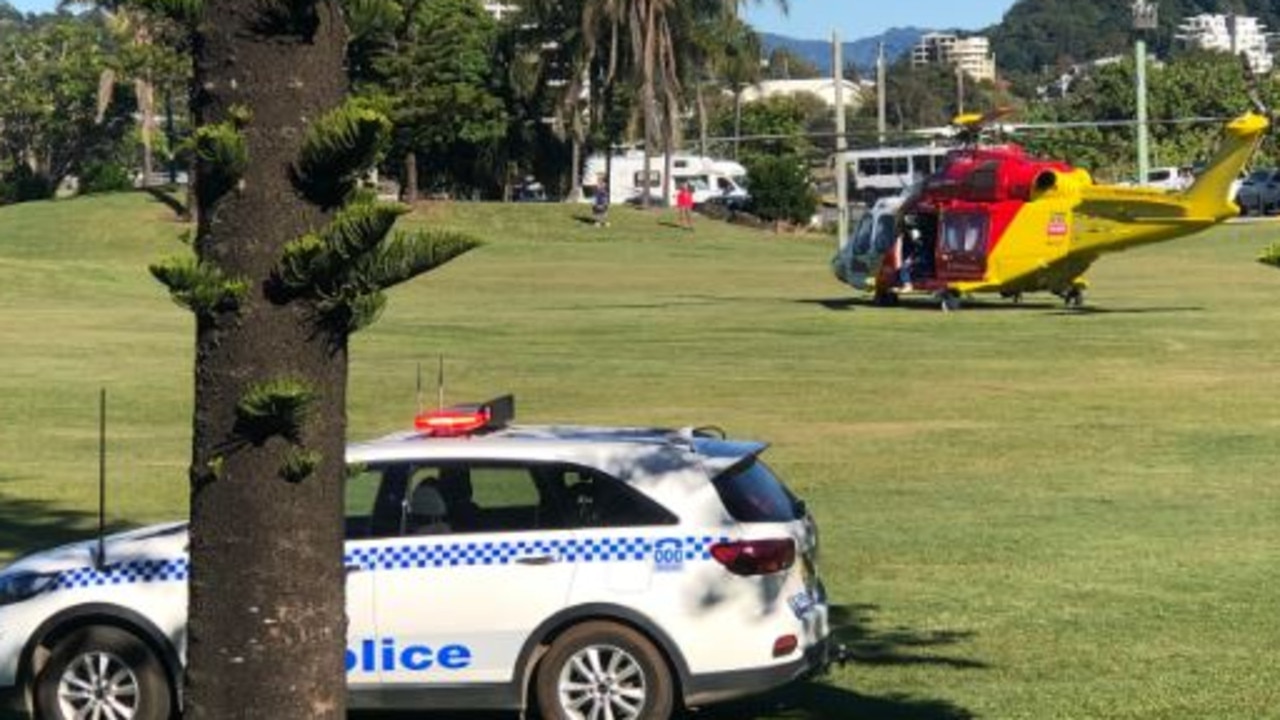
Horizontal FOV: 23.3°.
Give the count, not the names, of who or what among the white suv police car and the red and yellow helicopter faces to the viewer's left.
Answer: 2

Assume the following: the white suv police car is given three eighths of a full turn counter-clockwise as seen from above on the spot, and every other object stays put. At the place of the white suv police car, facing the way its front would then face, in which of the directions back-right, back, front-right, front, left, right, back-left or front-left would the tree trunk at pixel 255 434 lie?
front-right

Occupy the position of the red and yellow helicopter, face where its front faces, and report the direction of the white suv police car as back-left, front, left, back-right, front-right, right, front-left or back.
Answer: left

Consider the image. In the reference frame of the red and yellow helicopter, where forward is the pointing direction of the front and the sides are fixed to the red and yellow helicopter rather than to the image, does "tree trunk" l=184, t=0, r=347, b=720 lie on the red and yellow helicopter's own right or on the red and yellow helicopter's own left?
on the red and yellow helicopter's own left

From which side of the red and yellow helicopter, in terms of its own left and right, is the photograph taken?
left

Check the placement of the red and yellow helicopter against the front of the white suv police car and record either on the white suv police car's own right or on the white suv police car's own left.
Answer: on the white suv police car's own right

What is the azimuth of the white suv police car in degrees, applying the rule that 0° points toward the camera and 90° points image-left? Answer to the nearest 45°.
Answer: approximately 90°
